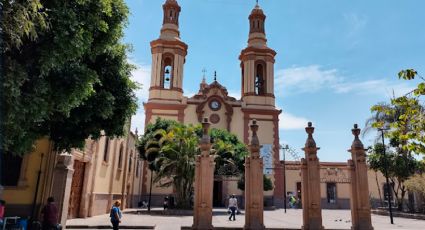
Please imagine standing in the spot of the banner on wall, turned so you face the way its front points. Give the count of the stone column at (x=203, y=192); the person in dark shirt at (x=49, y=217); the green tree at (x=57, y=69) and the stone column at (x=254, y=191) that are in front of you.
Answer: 4

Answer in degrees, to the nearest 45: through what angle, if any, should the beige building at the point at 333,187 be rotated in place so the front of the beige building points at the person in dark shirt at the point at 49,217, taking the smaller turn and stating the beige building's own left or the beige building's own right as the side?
0° — it already faces them

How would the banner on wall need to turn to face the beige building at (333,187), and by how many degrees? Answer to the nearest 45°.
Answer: approximately 135° to its left

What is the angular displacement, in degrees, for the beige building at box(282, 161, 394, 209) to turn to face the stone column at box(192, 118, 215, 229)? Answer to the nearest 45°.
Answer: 0° — it already faces it

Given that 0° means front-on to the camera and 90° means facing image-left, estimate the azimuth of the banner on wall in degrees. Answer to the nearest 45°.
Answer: approximately 0°

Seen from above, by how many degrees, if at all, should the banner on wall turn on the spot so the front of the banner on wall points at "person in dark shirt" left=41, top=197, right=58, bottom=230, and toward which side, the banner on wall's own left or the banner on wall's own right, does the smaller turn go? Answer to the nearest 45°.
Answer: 0° — it already faces them

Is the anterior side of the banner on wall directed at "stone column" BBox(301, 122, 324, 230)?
yes

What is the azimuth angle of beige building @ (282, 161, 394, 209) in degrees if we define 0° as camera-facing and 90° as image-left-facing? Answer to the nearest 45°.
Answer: approximately 0°

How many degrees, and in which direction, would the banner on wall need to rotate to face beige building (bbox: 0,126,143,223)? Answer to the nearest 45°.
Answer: approximately 45° to its right

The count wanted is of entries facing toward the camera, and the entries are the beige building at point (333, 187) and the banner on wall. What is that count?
2
